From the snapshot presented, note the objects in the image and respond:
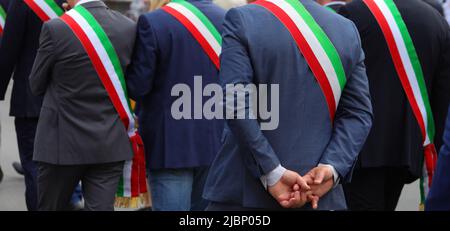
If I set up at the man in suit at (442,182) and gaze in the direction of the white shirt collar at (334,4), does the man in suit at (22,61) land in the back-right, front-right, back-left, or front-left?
front-left

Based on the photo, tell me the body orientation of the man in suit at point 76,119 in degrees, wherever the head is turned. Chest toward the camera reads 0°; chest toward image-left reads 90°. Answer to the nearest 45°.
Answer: approximately 180°

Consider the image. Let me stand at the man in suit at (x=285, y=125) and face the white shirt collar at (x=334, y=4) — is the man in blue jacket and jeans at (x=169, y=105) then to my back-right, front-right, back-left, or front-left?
front-left

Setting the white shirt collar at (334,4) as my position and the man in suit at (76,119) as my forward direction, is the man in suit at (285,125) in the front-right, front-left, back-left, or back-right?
front-left

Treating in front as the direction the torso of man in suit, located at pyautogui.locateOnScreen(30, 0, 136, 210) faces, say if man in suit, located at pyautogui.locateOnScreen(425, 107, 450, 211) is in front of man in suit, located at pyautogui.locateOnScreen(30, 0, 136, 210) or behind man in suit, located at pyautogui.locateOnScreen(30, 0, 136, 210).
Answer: behind

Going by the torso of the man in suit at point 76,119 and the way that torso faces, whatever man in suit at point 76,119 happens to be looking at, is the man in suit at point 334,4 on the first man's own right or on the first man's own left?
on the first man's own right

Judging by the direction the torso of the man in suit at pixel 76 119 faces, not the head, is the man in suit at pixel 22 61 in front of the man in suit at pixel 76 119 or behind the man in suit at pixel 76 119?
in front

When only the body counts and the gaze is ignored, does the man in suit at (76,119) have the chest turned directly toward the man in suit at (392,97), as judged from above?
no

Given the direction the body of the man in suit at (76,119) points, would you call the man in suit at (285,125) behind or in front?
behind
